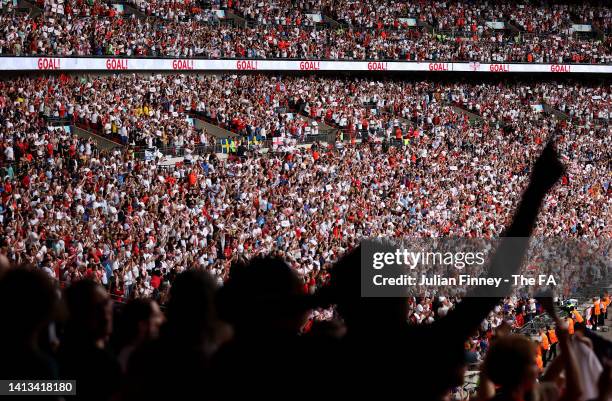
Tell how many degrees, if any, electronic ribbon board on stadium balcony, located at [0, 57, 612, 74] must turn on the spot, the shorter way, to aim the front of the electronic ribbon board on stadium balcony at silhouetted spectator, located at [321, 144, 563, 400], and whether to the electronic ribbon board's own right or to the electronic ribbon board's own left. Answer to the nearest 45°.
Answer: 0° — it already faces them

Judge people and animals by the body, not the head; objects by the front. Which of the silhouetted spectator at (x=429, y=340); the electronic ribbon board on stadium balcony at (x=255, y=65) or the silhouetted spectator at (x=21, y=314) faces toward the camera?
the electronic ribbon board on stadium balcony

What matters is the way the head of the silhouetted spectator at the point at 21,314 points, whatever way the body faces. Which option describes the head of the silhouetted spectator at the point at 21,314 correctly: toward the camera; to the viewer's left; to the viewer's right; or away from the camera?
away from the camera

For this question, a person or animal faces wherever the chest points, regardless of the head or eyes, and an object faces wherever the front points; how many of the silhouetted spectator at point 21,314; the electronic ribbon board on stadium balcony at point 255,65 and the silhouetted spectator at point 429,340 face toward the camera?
1

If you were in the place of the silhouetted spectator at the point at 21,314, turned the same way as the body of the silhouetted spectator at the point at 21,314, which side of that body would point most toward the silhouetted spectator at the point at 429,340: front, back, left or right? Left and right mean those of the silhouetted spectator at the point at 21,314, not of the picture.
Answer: right

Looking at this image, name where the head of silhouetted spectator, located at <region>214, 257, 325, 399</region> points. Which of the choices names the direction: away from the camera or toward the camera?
away from the camera

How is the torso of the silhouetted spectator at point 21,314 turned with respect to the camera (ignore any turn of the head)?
away from the camera

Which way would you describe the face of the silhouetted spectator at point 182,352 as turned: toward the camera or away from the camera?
away from the camera

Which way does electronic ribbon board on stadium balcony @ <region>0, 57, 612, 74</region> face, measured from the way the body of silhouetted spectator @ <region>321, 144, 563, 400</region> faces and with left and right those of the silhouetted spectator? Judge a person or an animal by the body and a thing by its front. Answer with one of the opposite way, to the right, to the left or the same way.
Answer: the opposite way

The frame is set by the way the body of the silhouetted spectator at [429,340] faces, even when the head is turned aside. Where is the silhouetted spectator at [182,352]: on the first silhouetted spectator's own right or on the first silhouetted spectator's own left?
on the first silhouetted spectator's own left

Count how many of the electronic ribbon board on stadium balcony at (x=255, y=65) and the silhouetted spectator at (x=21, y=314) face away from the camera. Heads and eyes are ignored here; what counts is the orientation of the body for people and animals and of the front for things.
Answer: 1

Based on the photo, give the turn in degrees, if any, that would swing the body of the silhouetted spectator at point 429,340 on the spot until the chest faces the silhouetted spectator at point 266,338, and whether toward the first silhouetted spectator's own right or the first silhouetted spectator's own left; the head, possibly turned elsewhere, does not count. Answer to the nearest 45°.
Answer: approximately 90° to the first silhouetted spectator's own left

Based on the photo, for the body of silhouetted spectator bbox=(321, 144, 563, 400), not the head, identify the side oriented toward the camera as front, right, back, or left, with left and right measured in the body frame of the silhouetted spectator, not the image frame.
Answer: back

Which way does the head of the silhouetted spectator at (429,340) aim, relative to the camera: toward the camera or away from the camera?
away from the camera

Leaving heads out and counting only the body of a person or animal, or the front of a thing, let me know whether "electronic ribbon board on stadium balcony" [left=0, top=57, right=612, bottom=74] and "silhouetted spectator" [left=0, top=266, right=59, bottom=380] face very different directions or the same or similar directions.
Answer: very different directions

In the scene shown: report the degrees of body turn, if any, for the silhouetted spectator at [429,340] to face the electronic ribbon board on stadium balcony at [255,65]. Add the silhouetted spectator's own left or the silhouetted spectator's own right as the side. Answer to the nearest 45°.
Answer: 0° — they already face it

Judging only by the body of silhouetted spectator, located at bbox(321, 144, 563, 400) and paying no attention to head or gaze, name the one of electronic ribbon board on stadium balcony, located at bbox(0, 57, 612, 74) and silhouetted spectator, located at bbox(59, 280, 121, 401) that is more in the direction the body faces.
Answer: the electronic ribbon board on stadium balcony
